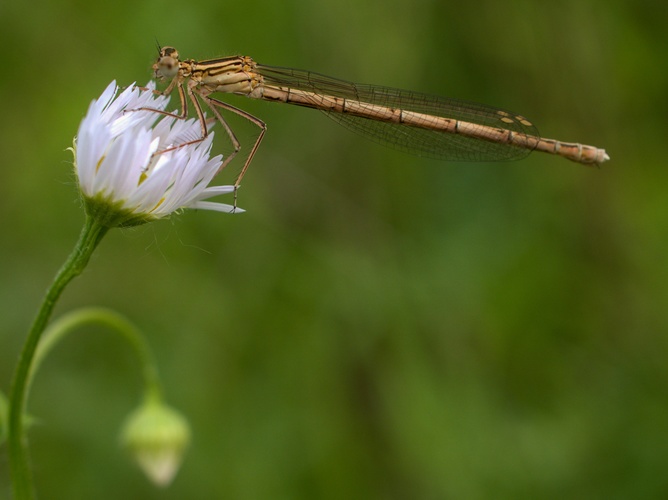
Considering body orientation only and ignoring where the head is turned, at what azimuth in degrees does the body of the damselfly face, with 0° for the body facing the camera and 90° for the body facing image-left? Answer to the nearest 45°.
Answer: approximately 90°
